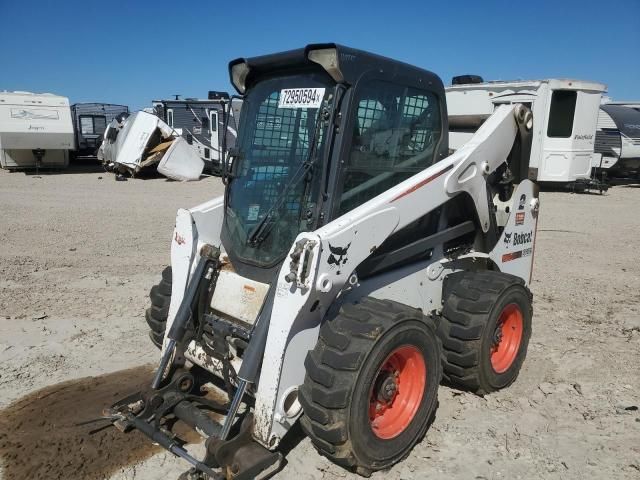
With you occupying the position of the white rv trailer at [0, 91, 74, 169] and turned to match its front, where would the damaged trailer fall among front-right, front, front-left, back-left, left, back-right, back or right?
front-left

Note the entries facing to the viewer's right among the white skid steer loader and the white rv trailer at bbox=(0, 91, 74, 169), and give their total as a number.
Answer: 0

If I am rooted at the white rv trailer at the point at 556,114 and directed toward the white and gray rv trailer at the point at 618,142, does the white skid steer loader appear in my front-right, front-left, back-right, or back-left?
back-right

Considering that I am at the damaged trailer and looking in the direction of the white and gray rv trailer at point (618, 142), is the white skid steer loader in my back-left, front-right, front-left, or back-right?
front-right

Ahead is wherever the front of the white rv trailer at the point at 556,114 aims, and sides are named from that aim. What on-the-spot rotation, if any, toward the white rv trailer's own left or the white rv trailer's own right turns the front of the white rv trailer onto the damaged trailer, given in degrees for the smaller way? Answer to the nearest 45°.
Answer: approximately 135° to the white rv trailer's own right

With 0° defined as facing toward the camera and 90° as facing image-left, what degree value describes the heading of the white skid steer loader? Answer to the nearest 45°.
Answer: approximately 45°

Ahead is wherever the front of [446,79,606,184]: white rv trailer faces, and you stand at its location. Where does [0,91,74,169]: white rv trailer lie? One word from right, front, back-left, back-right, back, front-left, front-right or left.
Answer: back-right

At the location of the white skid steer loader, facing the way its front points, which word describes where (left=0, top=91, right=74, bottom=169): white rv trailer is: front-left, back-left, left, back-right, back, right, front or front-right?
right

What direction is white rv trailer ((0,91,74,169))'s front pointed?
toward the camera

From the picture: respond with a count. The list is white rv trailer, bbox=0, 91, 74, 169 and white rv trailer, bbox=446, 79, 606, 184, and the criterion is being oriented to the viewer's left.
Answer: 0

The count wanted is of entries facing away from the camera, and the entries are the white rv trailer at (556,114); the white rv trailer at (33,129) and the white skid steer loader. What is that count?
0

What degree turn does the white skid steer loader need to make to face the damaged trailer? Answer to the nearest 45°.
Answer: approximately 135° to its right

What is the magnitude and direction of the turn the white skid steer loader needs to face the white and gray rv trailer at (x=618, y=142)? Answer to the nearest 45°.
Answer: approximately 180°
